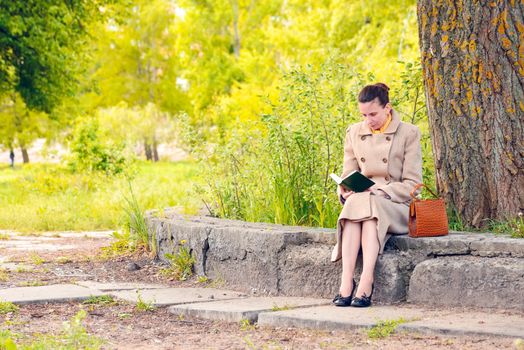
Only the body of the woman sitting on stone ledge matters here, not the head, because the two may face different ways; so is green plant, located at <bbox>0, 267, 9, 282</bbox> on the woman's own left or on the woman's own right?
on the woman's own right

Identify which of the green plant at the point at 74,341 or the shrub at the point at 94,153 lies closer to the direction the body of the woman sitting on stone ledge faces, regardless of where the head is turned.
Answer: the green plant

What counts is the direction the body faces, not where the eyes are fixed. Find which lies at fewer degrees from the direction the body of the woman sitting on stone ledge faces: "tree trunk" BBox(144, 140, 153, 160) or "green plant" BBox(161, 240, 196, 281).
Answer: the green plant

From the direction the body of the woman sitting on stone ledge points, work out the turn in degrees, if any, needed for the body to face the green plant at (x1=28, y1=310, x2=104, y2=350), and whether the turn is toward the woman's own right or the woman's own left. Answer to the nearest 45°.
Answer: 0° — they already face it

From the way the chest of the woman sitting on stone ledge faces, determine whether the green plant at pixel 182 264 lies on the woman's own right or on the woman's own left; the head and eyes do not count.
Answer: on the woman's own right

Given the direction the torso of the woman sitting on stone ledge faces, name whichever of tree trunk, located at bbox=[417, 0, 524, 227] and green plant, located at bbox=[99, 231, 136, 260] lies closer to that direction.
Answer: the green plant

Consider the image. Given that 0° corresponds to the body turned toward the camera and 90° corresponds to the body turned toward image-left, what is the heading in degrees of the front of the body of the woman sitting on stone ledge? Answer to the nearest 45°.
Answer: approximately 45°

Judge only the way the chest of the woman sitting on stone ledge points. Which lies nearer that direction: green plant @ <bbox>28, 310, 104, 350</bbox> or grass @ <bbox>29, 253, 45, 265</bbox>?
the green plant

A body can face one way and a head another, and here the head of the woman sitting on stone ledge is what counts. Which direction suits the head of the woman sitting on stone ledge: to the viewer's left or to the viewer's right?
to the viewer's left

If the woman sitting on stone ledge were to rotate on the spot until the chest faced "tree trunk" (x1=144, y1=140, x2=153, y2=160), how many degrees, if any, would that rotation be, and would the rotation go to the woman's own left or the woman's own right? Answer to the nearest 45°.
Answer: approximately 135° to the woman's own right

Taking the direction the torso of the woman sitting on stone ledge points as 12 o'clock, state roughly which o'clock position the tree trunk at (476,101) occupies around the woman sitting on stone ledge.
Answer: The tree trunk is roughly at 7 o'clock from the woman sitting on stone ledge.

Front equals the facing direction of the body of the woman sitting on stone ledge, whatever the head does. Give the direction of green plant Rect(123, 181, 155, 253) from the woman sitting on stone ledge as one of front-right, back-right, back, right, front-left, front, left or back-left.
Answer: right
